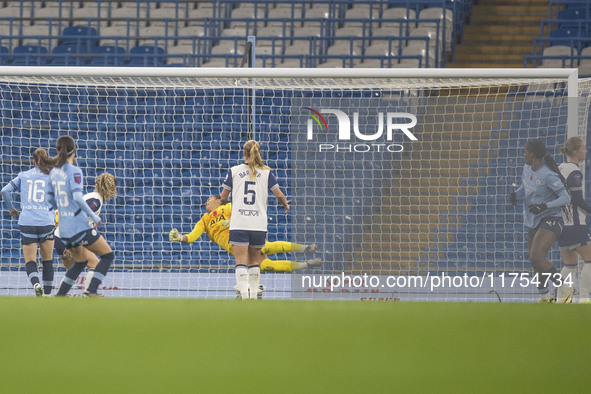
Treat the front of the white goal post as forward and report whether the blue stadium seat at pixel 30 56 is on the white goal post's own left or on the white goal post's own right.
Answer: on the white goal post's own right

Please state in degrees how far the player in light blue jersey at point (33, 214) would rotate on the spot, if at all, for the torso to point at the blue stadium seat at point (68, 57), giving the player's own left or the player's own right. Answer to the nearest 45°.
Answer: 0° — they already face it

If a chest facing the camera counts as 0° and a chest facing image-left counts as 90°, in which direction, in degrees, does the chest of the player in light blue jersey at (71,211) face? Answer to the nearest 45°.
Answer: approximately 225°

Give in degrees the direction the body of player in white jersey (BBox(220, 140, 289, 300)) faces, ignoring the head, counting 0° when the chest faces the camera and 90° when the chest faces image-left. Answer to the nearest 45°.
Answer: approximately 180°

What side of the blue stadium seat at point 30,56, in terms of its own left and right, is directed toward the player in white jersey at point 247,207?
front

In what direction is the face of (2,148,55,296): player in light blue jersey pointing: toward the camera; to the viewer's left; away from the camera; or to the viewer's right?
away from the camera

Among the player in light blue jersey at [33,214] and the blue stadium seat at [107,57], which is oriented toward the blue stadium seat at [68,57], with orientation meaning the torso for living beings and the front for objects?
the player in light blue jersey

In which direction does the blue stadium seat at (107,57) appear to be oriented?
toward the camera

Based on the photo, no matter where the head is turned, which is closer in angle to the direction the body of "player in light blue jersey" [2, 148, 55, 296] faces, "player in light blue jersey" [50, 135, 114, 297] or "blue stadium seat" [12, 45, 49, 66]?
the blue stadium seat

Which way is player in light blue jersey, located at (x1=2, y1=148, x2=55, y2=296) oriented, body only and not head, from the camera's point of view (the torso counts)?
away from the camera

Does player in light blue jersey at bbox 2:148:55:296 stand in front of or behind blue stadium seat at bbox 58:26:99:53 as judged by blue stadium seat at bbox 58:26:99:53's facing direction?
in front

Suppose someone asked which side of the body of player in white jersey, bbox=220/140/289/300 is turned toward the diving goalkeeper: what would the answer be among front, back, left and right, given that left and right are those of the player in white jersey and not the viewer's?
front

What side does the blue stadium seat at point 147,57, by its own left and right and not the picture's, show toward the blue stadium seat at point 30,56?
right

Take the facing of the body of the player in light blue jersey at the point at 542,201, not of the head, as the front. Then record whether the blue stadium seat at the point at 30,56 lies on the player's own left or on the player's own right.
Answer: on the player's own right

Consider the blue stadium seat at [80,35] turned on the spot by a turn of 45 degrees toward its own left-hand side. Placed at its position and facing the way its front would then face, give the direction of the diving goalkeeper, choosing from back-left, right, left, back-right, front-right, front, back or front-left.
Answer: front-right

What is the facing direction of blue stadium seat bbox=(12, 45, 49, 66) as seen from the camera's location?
facing the viewer

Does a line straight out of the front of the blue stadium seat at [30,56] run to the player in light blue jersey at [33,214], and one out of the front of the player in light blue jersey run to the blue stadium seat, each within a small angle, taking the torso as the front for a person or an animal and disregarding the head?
yes

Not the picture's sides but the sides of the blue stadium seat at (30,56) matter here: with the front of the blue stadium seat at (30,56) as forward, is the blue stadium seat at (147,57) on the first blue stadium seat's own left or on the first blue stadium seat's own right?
on the first blue stadium seat's own left

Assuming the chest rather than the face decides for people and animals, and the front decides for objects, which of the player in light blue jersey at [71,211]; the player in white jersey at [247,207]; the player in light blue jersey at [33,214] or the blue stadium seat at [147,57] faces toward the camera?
the blue stadium seat

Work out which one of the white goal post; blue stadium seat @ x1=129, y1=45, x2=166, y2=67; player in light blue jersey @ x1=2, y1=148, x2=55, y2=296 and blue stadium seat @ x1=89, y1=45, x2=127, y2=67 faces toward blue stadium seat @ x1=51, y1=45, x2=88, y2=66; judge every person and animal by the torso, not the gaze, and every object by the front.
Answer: the player in light blue jersey

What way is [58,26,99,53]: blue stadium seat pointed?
toward the camera
